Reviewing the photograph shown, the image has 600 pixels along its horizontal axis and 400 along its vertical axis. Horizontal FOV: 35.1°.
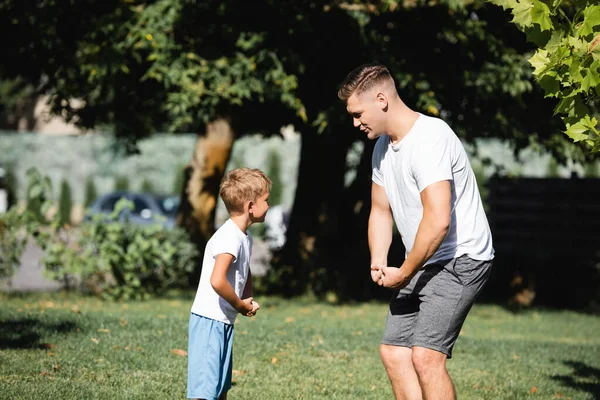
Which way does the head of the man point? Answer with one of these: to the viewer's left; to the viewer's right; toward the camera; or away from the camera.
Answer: to the viewer's left

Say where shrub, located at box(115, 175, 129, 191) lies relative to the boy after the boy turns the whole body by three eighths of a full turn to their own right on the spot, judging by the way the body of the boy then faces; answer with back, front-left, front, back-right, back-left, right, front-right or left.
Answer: back-right

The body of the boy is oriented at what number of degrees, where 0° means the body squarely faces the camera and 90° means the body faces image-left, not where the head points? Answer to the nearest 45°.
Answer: approximately 270°

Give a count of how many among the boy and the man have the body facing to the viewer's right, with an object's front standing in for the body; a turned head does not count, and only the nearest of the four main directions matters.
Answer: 1

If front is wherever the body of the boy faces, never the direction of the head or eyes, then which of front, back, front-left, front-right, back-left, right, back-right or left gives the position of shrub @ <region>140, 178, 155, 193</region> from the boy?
left

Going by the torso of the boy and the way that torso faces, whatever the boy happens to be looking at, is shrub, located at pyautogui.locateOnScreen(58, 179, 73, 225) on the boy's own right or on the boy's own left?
on the boy's own left

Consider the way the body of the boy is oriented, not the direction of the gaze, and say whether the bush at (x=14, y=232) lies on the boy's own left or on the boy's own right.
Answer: on the boy's own left

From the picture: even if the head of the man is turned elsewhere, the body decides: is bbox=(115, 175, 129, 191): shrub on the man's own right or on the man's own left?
on the man's own right

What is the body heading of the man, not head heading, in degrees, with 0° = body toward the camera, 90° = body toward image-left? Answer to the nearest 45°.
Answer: approximately 45°

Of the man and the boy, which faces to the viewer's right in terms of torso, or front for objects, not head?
the boy

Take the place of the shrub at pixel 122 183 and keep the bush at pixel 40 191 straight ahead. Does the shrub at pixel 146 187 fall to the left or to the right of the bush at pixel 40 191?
left

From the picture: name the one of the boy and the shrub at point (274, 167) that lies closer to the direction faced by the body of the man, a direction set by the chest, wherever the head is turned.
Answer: the boy

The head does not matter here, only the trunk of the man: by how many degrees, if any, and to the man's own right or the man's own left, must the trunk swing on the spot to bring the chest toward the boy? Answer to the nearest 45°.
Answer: approximately 45° to the man's own right
